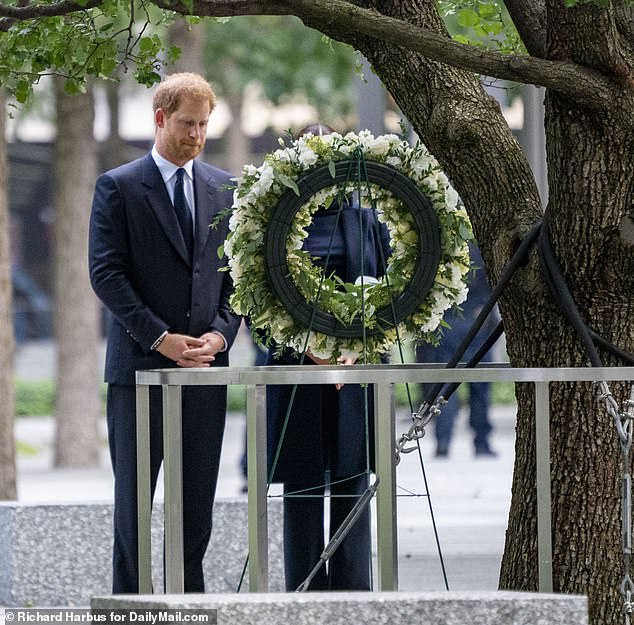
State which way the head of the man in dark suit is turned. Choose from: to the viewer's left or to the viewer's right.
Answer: to the viewer's right

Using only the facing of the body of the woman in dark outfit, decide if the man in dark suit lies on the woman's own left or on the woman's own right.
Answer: on the woman's own right

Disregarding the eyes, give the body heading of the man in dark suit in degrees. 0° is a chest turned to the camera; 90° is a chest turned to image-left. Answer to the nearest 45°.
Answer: approximately 315°

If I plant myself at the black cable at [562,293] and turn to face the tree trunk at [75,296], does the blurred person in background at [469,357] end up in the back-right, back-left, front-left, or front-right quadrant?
front-right

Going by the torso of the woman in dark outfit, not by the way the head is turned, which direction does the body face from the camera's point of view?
toward the camera
